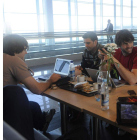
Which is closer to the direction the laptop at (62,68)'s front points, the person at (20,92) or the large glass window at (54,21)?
the person

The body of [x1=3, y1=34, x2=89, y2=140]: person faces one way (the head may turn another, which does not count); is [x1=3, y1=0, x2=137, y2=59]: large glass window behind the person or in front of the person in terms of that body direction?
in front

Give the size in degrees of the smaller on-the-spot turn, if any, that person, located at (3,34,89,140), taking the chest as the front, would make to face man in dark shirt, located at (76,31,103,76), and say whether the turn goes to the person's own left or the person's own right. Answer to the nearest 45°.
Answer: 0° — they already face them

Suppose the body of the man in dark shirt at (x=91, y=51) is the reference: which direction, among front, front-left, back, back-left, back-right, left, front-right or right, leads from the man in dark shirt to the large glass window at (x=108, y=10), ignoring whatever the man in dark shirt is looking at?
back-right

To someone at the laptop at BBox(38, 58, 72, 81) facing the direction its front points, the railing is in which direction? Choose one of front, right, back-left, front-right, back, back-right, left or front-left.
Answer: back-right

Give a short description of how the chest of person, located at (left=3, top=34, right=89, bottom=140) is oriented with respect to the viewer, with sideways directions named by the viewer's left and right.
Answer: facing away from the viewer and to the right of the viewer

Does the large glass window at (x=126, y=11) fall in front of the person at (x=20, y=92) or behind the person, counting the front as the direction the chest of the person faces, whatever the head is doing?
in front

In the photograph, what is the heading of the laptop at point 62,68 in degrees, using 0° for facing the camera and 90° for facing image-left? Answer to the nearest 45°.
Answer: approximately 45°

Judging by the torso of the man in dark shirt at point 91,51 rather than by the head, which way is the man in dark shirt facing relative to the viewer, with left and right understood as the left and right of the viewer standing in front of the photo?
facing the viewer and to the left of the viewer

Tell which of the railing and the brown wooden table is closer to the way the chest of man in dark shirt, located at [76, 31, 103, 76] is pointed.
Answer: the brown wooden table

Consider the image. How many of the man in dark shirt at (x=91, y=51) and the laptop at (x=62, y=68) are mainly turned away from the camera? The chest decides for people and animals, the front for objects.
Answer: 0
